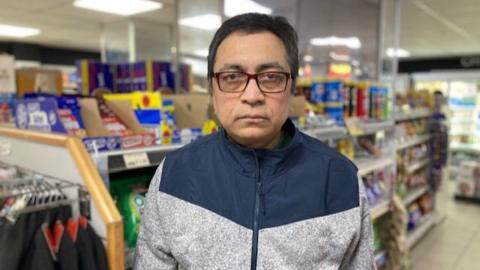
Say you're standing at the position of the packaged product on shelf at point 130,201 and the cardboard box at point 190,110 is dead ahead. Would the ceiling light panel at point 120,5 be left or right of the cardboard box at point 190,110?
left

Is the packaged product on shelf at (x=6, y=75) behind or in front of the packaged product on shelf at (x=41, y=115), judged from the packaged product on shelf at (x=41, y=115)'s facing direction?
behind

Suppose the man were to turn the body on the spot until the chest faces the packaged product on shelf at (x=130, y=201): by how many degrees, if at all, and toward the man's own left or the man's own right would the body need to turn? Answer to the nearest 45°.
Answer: approximately 135° to the man's own right

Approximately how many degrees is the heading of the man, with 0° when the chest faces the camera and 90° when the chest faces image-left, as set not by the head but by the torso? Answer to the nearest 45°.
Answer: approximately 0°

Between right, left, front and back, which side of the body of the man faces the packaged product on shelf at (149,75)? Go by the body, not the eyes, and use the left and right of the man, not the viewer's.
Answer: back

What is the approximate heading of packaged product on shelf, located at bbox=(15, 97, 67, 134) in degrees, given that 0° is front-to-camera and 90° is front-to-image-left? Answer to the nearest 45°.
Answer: approximately 0°

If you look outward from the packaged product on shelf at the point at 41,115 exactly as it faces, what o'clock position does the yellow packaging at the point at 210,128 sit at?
The yellow packaging is roughly at 9 o'clock from the packaged product on shelf.

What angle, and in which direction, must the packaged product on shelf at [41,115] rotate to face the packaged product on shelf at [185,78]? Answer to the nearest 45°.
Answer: approximately 135° to its left

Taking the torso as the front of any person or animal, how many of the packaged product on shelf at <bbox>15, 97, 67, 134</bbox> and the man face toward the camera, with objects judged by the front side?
2

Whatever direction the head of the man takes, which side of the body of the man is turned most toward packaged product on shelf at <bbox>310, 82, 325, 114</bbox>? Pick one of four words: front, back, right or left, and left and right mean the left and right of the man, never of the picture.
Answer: back

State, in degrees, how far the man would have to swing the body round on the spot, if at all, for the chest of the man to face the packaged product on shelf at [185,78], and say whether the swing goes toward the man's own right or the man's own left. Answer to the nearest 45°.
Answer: approximately 180°
